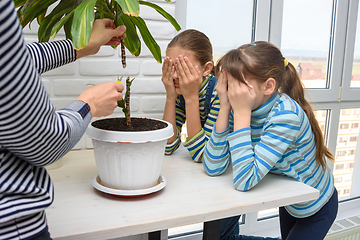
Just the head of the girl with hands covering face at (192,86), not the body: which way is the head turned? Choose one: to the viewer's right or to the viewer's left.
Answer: to the viewer's left

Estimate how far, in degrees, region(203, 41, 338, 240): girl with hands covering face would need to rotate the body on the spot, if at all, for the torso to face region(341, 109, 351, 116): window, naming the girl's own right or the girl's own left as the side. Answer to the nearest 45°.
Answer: approximately 135° to the girl's own right

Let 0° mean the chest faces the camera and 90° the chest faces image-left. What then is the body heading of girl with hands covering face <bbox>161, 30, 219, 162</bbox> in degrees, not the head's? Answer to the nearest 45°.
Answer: approximately 45°

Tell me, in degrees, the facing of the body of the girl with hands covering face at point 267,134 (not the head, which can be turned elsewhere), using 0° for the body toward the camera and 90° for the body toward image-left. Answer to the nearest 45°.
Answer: approximately 45°
